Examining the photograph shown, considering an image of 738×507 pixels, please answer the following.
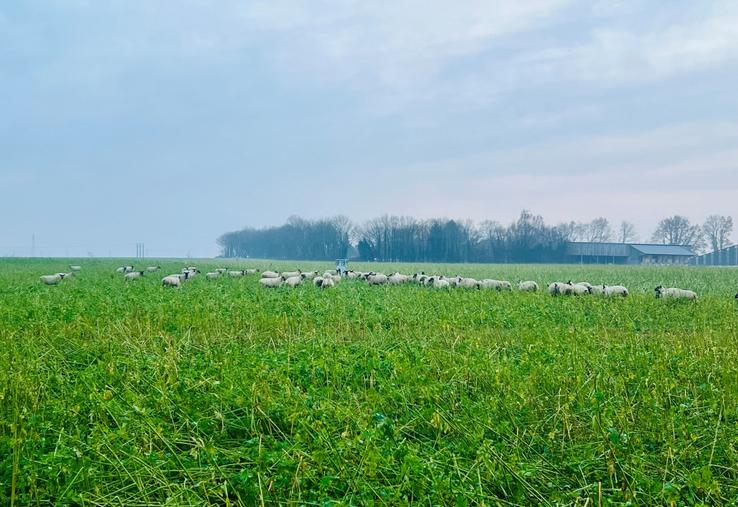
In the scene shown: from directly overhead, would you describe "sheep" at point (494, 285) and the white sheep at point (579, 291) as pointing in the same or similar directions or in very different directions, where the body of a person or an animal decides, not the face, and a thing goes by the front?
same or similar directions

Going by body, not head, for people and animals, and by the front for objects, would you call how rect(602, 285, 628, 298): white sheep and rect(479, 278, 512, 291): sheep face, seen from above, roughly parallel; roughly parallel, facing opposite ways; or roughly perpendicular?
roughly parallel

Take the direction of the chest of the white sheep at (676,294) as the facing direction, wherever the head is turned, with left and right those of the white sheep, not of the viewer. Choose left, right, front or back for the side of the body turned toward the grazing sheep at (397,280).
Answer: front
